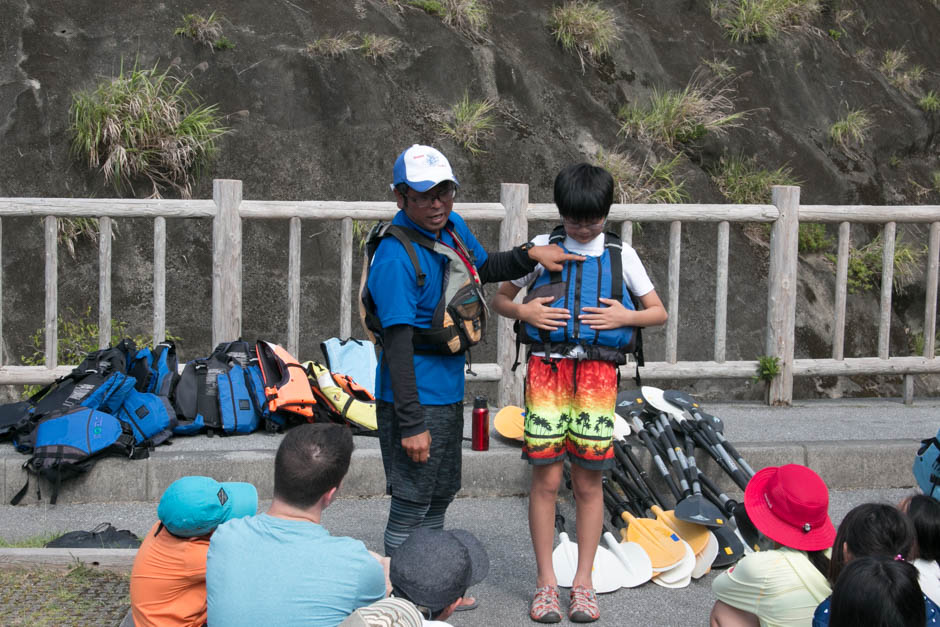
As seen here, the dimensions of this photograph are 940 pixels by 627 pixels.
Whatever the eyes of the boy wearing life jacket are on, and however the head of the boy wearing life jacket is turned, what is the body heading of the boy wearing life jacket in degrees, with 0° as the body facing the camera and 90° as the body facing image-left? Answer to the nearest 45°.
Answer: approximately 0°

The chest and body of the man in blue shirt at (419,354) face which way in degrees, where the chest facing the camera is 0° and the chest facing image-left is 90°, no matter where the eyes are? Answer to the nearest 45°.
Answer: approximately 315°

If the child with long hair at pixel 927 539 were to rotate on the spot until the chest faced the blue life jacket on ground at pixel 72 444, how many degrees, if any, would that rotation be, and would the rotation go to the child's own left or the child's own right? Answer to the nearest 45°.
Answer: approximately 45° to the child's own left

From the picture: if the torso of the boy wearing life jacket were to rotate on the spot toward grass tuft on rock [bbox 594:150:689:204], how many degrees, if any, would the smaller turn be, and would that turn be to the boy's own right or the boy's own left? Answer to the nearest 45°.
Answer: approximately 180°

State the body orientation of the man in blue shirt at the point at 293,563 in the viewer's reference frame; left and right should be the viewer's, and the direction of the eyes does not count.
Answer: facing away from the viewer and to the right of the viewer

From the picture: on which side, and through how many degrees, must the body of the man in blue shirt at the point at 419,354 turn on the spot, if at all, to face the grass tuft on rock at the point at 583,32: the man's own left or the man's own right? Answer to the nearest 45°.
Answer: approximately 135° to the man's own left

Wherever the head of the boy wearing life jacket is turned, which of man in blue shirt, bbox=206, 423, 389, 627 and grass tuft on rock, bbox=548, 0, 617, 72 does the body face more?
the man in blue shirt

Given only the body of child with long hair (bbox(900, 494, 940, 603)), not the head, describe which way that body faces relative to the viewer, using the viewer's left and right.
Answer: facing away from the viewer and to the left of the viewer

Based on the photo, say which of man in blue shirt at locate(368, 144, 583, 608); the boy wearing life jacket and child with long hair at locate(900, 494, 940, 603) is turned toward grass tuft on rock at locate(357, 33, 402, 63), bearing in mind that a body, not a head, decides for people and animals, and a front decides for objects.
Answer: the child with long hair

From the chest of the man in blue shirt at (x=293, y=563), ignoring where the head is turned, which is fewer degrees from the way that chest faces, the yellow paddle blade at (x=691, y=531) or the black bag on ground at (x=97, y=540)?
the yellow paddle blade

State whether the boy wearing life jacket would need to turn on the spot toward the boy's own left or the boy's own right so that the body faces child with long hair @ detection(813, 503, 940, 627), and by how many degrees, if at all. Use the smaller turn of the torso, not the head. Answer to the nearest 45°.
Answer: approximately 45° to the boy's own left

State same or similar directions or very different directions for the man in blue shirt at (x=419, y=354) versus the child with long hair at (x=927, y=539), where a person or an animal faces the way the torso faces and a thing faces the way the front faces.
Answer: very different directions
